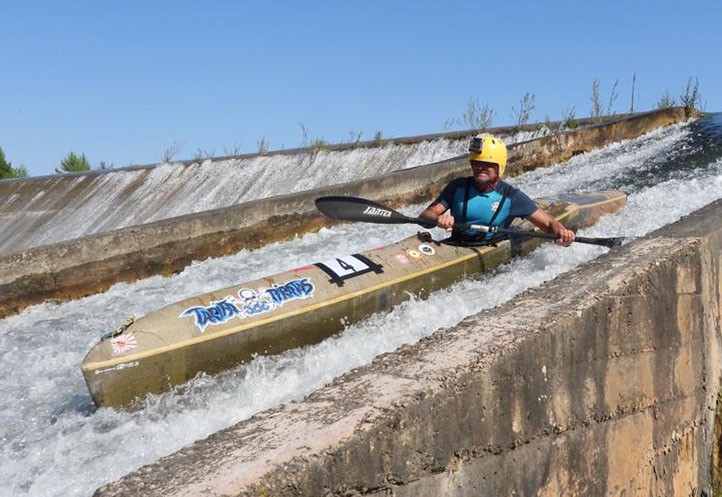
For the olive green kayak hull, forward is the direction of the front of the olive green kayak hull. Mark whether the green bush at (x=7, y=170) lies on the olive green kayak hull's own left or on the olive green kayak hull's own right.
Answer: on the olive green kayak hull's own right

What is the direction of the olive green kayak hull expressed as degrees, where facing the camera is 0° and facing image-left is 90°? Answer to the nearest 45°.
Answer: approximately 45°

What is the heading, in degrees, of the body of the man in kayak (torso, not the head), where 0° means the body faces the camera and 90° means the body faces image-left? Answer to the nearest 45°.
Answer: approximately 45°
